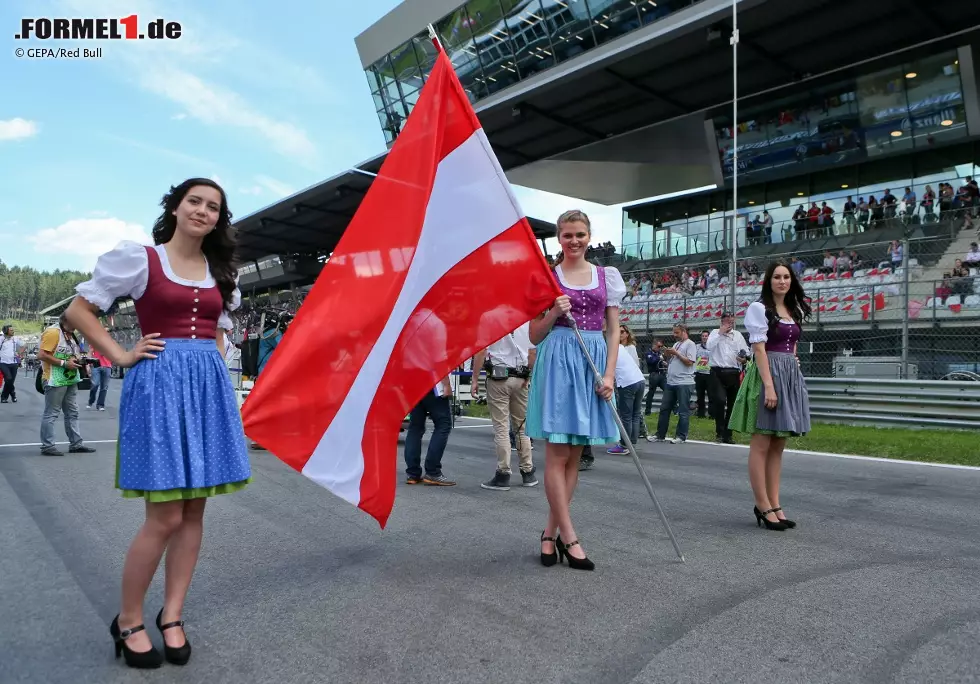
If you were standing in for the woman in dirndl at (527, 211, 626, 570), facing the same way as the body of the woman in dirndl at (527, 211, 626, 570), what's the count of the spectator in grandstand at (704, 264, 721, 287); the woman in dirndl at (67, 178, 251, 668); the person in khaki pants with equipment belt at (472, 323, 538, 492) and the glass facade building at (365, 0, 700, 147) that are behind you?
3

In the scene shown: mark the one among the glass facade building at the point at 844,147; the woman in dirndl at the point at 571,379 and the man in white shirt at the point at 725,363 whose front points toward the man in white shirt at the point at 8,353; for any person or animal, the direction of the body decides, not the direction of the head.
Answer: the glass facade building

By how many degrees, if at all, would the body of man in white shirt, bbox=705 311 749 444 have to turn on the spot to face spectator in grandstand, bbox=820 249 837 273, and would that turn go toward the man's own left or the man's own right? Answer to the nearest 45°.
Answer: approximately 180°

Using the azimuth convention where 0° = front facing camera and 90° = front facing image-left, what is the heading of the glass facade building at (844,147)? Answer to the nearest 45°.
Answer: approximately 45°

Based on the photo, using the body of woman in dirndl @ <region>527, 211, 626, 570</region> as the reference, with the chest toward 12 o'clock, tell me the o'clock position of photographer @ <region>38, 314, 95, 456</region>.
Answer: The photographer is roughly at 4 o'clock from the woman in dirndl.

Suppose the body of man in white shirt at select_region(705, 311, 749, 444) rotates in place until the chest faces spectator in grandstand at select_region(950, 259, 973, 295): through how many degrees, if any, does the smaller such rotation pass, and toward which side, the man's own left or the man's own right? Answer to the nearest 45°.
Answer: approximately 135° to the man's own left

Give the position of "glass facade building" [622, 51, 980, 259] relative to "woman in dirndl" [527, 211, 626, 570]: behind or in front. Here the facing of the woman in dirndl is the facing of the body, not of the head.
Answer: behind

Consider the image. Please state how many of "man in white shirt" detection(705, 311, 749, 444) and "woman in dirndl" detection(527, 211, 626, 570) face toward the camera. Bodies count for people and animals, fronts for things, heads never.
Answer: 2

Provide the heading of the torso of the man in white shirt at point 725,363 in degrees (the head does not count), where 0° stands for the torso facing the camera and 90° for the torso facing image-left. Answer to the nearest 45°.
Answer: approximately 0°

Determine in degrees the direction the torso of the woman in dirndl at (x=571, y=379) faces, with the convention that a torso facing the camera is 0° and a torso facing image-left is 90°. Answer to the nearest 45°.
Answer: approximately 0°
